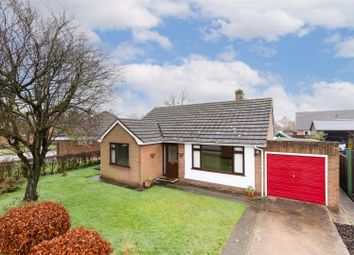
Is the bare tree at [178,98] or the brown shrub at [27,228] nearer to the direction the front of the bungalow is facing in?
the brown shrub

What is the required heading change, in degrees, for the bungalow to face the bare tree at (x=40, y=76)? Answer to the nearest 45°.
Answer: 0° — it already faces it

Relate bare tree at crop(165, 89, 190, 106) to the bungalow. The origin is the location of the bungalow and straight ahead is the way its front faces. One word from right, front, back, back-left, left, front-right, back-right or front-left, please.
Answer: back-right

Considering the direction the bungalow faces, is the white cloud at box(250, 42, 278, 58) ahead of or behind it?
behind

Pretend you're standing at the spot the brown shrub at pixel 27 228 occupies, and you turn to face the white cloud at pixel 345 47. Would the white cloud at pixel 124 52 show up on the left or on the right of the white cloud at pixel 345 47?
left

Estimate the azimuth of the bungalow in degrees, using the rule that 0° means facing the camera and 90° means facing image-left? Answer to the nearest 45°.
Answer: approximately 45°

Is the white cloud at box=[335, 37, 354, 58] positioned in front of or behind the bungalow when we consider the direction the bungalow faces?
behind

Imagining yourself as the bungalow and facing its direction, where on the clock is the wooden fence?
The wooden fence is roughly at 8 o'clock from the bungalow.
